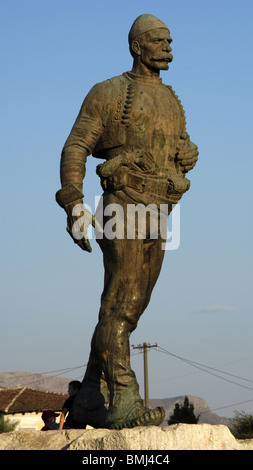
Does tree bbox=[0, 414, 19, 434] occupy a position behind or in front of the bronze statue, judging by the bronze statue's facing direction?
behind

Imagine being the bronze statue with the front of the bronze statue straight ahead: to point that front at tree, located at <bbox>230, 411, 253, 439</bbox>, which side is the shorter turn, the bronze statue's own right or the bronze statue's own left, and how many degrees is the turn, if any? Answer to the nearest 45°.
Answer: approximately 135° to the bronze statue's own left

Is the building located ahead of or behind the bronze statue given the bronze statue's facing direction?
behind

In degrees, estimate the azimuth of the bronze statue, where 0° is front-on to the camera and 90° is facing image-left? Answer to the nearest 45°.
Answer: approximately 315°
